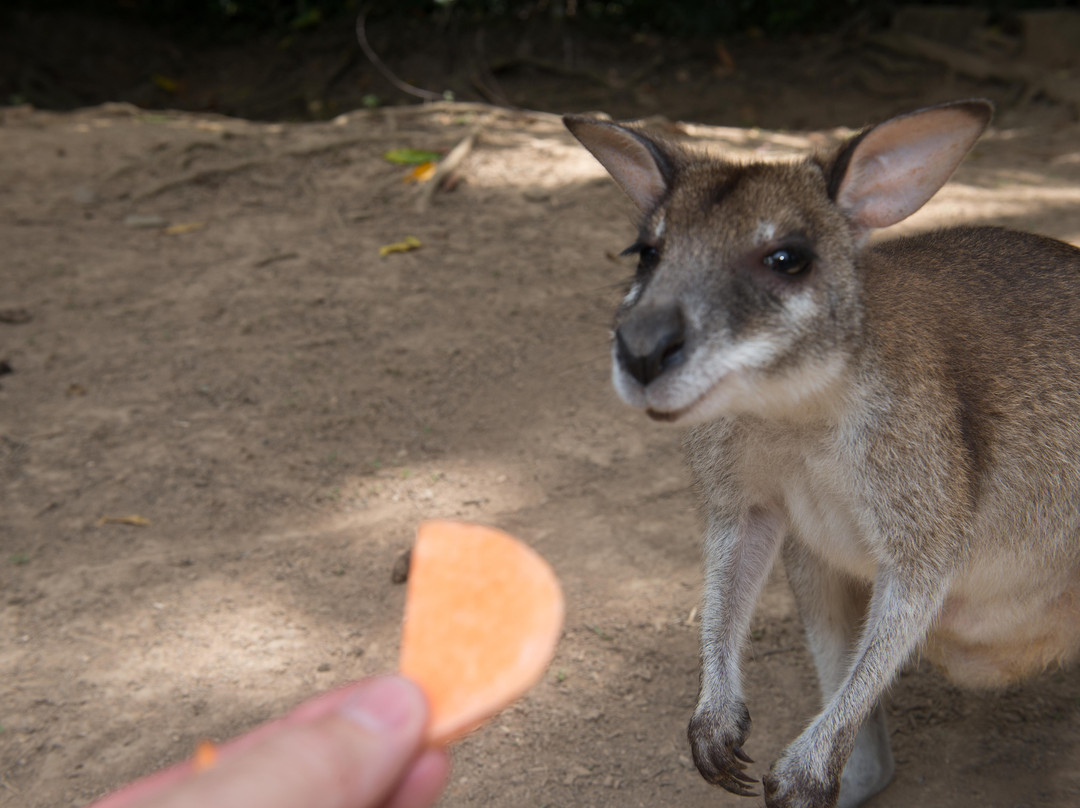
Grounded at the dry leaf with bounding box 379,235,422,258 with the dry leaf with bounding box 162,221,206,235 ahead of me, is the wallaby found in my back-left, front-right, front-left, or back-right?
back-left

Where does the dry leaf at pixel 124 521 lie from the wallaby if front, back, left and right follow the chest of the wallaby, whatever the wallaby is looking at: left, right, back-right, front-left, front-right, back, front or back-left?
front-right

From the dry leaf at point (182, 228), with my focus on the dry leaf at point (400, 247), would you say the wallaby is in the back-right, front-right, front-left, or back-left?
front-right

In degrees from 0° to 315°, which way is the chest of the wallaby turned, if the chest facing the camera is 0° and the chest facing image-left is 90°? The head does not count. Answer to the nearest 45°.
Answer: approximately 45°

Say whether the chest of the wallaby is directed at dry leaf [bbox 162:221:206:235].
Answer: no

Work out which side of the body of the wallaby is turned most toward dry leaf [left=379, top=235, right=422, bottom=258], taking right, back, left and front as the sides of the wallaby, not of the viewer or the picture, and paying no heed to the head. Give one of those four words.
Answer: right

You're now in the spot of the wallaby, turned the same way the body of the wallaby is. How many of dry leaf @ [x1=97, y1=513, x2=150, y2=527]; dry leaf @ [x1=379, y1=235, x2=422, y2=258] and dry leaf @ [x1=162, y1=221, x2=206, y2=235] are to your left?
0

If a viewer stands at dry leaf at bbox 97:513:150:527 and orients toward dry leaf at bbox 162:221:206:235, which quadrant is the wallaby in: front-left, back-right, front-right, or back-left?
back-right
